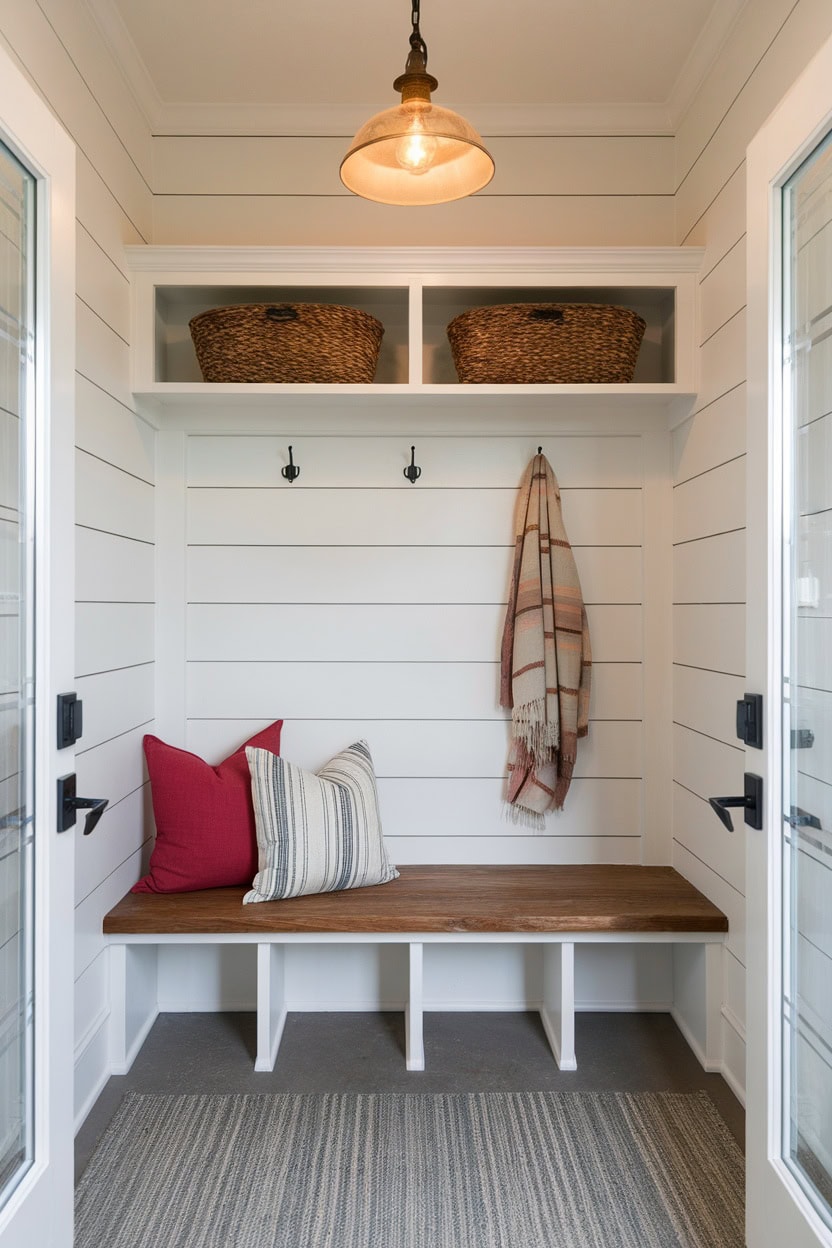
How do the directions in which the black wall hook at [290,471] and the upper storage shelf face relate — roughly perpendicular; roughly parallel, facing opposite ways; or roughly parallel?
roughly parallel

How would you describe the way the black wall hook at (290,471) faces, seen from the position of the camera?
facing the viewer

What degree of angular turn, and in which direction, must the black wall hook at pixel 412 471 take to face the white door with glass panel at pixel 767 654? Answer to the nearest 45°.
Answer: approximately 45° to its left

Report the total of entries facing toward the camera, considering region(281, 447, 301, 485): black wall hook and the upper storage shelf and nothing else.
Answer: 2

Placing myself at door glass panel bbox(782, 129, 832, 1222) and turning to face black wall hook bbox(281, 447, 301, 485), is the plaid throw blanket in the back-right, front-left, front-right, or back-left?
front-right

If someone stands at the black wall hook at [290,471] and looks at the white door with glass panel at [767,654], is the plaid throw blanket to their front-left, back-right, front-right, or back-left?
front-left

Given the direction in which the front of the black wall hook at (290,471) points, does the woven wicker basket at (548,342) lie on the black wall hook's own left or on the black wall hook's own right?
on the black wall hook's own left

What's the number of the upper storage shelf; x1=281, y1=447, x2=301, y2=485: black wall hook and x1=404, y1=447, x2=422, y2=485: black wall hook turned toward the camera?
3

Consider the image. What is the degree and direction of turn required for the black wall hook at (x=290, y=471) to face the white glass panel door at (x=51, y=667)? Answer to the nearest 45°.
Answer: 0° — it already faces it

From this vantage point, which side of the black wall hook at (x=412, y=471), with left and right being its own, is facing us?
front

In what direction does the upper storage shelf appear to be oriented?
toward the camera

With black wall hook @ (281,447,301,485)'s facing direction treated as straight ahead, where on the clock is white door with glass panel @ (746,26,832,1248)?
The white door with glass panel is roughly at 11 o'clock from the black wall hook.
